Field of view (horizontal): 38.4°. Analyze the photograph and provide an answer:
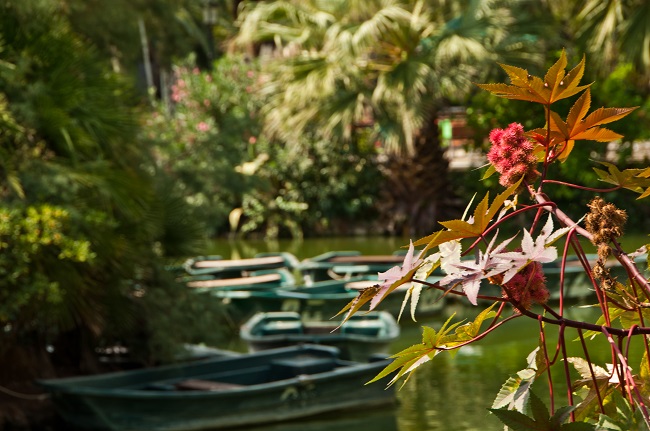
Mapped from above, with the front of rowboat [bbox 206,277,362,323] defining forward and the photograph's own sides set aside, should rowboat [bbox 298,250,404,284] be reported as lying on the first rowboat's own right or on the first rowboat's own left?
on the first rowboat's own right

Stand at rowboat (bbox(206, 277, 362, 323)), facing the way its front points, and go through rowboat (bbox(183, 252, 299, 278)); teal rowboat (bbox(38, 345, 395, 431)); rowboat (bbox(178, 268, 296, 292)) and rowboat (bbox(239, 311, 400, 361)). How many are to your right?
2

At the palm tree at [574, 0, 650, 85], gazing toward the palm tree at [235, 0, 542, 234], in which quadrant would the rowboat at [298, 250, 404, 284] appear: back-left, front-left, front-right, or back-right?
front-left

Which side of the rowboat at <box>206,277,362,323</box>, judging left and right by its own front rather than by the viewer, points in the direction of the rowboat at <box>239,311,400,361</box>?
left

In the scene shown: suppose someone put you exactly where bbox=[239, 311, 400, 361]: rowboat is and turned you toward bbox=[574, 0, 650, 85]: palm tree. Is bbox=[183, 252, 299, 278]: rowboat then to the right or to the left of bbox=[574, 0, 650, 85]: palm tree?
left

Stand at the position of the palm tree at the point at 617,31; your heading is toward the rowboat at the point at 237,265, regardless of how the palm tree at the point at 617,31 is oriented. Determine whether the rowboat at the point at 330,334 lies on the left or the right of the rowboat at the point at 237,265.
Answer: left

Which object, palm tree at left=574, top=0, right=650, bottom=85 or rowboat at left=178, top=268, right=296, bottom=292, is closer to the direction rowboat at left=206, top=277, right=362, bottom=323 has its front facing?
the rowboat

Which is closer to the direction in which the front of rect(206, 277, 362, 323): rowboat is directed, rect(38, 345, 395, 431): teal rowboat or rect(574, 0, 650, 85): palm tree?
the teal rowboat

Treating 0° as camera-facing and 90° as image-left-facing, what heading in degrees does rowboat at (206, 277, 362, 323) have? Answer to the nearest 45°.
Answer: approximately 90°

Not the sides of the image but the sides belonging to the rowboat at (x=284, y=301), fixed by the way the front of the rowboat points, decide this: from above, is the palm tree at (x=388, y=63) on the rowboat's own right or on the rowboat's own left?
on the rowboat's own right
